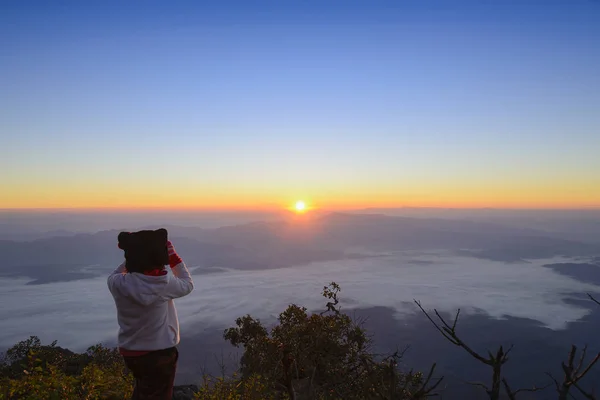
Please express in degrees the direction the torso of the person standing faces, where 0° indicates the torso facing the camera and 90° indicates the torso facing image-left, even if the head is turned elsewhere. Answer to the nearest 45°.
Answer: approximately 180°
